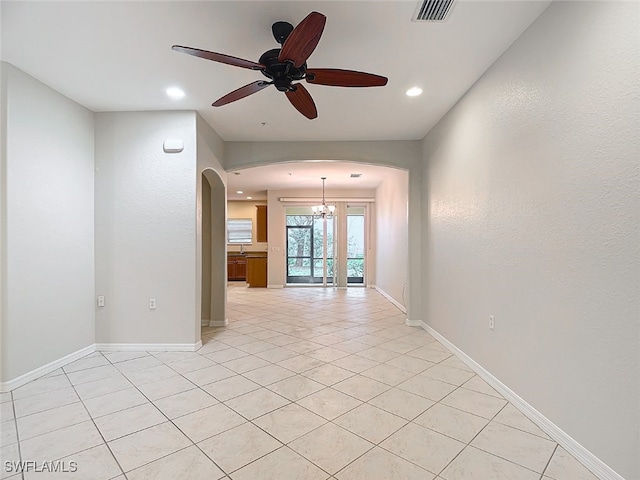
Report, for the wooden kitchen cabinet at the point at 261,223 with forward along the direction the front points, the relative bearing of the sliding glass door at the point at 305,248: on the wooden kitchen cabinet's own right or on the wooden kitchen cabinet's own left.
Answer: on the wooden kitchen cabinet's own left

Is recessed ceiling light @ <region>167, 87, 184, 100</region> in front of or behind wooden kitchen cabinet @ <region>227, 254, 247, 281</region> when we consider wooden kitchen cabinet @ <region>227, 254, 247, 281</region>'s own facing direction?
in front

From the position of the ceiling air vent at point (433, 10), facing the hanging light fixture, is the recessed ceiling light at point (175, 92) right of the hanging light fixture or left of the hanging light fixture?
left

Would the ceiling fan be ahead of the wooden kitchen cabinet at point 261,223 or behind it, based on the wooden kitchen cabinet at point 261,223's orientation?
ahead

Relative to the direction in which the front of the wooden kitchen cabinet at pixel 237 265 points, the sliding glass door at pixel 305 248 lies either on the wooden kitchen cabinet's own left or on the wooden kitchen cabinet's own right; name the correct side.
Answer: on the wooden kitchen cabinet's own left

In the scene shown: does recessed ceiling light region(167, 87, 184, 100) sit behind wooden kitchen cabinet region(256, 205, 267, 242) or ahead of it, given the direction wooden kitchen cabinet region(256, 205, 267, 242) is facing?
ahead
